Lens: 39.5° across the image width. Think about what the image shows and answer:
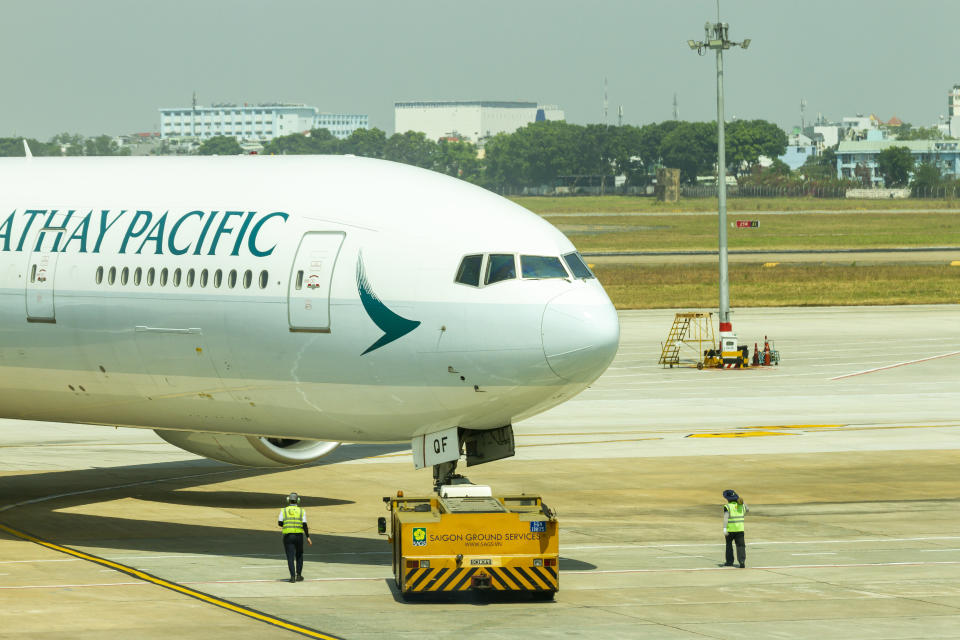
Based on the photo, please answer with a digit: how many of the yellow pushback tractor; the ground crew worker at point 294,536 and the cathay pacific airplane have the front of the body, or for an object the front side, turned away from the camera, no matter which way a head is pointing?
2

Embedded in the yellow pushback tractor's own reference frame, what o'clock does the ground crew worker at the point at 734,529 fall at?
The ground crew worker is roughly at 2 o'clock from the yellow pushback tractor.

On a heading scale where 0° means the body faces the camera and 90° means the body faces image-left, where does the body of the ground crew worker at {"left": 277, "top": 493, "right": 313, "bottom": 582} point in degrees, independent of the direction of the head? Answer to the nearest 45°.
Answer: approximately 180°

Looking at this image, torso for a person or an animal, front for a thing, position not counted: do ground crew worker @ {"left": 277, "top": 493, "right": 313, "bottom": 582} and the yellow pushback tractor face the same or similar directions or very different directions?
same or similar directions

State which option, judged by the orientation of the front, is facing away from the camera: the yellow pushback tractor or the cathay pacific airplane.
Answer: the yellow pushback tractor

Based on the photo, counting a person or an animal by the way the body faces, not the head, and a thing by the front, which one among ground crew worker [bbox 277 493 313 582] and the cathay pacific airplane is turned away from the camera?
the ground crew worker

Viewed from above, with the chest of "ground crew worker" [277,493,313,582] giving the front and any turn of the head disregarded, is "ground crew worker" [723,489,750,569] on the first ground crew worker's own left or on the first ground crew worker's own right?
on the first ground crew worker's own right

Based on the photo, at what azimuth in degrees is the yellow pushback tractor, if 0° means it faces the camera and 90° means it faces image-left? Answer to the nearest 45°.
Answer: approximately 180°

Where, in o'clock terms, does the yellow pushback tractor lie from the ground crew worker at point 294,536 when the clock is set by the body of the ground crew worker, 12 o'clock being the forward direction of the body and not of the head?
The yellow pushback tractor is roughly at 4 o'clock from the ground crew worker.

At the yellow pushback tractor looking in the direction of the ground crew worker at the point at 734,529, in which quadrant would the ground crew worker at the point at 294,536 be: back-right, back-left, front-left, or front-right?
back-left

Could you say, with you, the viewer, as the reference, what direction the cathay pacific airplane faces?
facing the viewer and to the right of the viewer
